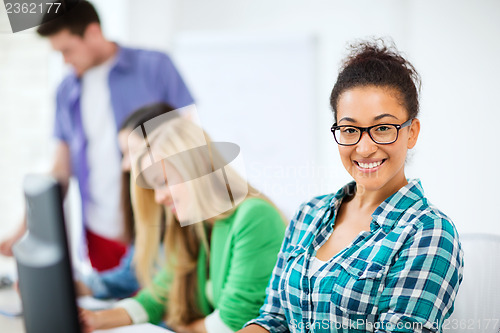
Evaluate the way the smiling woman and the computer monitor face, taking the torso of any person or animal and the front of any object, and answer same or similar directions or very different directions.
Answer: very different directions

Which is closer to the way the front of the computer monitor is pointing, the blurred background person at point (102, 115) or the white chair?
the white chair

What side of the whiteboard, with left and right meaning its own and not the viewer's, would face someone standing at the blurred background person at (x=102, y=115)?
right

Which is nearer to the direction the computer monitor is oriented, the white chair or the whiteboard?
the white chair

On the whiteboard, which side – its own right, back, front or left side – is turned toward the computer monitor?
front

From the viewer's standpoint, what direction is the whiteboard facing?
toward the camera

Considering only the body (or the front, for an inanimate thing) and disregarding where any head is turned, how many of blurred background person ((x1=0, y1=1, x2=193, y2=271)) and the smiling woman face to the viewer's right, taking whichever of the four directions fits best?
0

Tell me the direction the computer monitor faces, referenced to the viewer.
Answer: facing to the right of the viewer

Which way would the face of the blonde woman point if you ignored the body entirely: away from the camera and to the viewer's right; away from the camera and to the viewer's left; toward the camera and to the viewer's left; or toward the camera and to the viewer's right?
toward the camera and to the viewer's left

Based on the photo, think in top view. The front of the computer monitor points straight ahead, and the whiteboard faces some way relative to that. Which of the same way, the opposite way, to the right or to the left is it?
to the right

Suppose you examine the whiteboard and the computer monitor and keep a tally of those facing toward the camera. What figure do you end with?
1

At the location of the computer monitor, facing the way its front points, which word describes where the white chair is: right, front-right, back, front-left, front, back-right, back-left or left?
front
